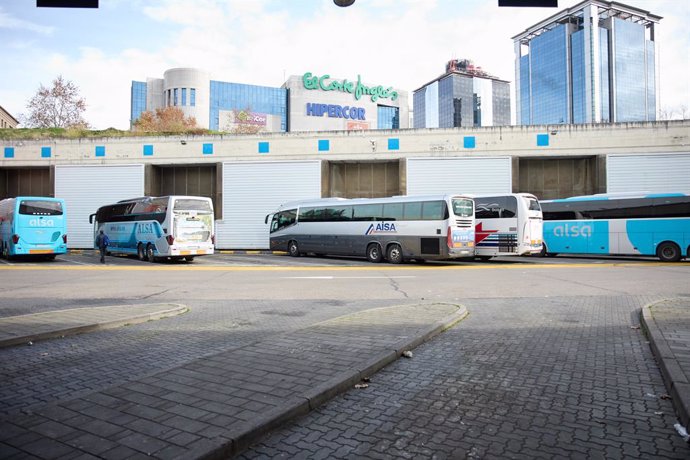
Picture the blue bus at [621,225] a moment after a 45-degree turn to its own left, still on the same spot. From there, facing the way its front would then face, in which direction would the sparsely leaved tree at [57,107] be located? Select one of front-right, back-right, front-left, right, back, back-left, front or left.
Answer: front-right

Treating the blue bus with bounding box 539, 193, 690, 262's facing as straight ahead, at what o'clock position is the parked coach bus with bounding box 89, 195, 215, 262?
The parked coach bus is roughly at 11 o'clock from the blue bus.

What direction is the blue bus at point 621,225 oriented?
to the viewer's left
